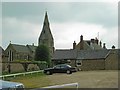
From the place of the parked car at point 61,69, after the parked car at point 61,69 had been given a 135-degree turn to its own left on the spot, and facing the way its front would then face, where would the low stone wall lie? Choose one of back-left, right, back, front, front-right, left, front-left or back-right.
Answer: back
